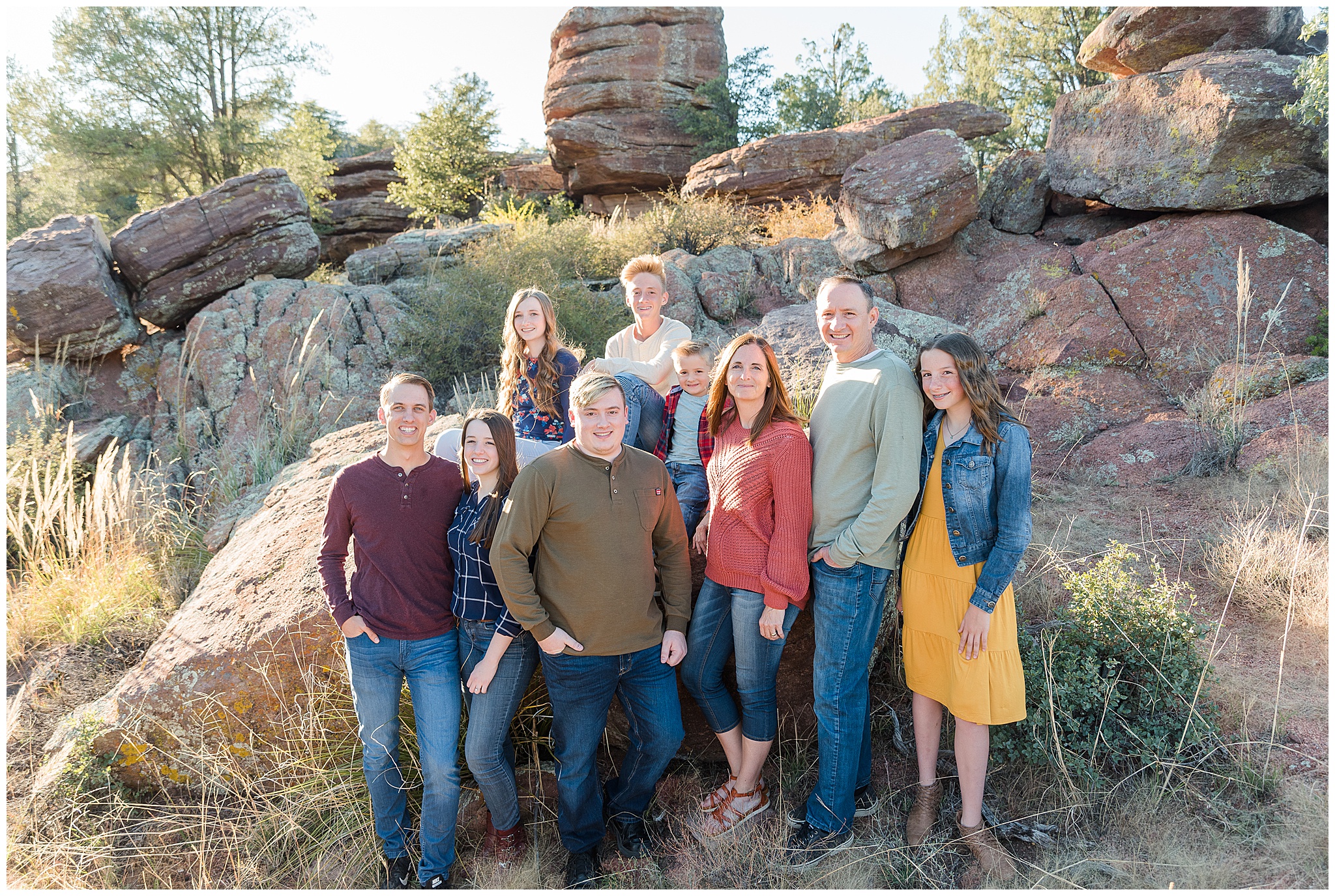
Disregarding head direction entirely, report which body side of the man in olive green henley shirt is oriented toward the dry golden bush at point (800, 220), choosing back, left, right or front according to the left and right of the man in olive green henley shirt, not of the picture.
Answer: back

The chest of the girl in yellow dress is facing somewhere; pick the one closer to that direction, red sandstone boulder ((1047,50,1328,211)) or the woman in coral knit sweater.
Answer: the woman in coral knit sweater

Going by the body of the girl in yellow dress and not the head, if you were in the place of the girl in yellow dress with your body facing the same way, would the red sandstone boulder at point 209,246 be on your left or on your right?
on your right

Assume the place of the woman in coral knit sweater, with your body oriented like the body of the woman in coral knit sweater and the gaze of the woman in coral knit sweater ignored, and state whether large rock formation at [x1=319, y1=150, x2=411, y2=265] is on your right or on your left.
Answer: on your right

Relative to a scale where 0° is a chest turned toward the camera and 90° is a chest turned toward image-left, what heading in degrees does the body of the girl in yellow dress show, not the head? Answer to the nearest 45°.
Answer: approximately 45°

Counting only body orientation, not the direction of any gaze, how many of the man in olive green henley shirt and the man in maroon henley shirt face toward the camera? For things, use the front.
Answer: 2

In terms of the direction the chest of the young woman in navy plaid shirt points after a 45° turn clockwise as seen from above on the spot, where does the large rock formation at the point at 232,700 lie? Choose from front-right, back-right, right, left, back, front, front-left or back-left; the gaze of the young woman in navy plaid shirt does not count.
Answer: front-right

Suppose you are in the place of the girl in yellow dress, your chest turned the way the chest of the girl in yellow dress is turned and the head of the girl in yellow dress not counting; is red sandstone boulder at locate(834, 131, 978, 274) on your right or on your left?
on your right

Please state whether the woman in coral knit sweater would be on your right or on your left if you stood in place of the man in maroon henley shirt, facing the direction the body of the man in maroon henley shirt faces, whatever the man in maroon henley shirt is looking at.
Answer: on your left

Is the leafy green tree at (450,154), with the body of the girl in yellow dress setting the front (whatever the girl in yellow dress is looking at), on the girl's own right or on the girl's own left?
on the girl's own right

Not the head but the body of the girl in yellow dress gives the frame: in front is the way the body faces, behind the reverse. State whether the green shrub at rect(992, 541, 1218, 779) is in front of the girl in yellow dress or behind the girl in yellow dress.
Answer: behind

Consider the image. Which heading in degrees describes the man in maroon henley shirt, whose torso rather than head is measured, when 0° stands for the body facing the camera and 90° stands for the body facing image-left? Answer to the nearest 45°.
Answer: approximately 0°

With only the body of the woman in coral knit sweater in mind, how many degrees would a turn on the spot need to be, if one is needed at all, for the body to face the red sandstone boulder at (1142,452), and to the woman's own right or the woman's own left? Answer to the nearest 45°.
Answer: approximately 180°

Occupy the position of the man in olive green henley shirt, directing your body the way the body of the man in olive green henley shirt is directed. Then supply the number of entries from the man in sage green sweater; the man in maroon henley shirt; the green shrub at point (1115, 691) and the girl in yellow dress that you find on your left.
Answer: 3
